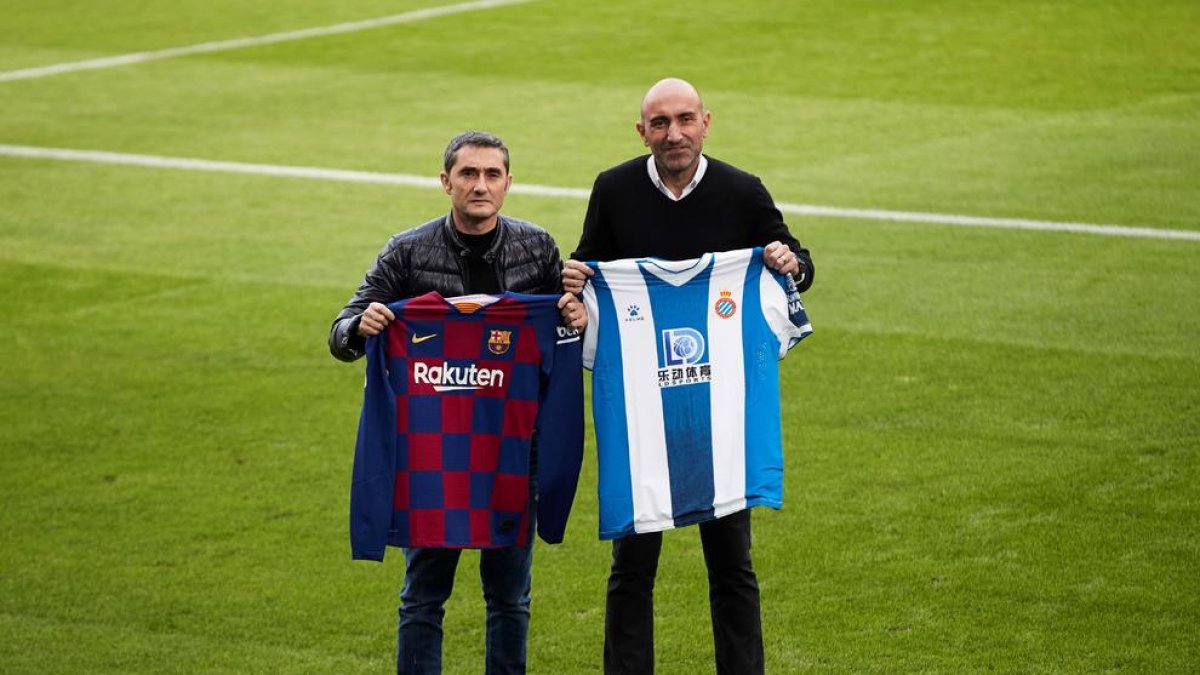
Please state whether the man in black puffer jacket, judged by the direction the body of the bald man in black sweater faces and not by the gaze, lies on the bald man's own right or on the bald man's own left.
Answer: on the bald man's own right

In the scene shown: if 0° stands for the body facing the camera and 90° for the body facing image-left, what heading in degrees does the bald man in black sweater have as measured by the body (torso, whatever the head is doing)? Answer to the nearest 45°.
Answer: approximately 0°

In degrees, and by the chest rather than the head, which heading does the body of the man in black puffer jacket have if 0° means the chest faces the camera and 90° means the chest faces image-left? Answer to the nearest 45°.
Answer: approximately 0°

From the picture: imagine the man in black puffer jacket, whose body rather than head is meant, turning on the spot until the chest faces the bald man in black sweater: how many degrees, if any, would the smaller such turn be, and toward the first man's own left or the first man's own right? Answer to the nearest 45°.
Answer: approximately 90° to the first man's own left

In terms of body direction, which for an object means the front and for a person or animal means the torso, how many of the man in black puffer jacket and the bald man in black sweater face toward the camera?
2
